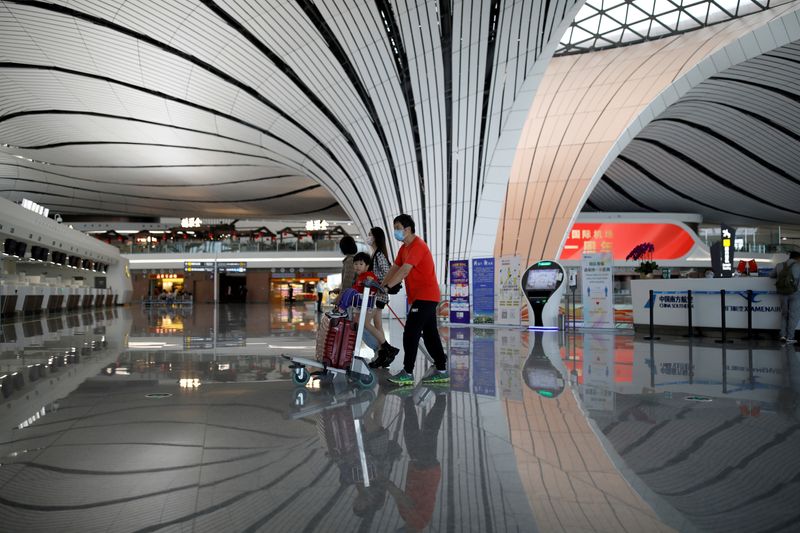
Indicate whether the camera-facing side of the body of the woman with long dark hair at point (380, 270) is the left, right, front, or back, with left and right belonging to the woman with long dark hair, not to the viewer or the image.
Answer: left

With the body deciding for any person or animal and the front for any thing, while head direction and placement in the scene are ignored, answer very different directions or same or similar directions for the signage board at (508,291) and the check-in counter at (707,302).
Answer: same or similar directions

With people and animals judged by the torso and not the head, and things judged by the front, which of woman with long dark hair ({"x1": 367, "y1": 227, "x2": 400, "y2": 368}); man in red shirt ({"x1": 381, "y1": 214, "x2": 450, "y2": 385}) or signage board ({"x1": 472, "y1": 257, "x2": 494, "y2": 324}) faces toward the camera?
the signage board

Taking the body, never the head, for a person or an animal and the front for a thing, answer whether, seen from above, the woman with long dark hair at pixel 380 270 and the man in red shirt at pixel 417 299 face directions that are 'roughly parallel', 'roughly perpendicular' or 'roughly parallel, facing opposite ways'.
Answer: roughly parallel

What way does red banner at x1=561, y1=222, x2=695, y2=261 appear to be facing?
toward the camera

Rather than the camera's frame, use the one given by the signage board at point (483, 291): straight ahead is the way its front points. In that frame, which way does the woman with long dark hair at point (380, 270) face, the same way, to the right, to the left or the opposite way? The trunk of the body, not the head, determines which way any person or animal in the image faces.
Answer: to the right

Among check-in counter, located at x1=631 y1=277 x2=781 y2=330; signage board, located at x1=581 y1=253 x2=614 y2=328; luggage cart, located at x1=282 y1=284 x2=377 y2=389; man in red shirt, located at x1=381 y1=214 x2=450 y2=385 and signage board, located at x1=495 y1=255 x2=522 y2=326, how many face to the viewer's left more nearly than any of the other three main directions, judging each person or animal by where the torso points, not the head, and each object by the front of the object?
2

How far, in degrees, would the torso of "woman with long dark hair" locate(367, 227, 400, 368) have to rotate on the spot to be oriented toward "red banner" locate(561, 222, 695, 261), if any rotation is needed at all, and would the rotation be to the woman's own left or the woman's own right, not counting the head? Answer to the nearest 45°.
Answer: approximately 135° to the woman's own right

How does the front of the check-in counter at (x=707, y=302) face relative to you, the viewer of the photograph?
facing the viewer

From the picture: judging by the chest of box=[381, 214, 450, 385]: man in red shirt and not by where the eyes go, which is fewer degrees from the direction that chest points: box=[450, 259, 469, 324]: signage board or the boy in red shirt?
the boy in red shirt

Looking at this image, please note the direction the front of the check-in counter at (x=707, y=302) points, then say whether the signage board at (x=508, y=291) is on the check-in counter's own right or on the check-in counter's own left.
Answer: on the check-in counter's own right

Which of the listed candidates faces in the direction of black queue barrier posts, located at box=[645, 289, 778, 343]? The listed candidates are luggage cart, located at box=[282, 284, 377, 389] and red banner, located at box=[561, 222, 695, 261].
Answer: the red banner

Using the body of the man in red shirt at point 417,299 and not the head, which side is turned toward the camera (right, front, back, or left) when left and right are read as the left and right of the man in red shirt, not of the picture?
left

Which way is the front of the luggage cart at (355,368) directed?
to the viewer's left

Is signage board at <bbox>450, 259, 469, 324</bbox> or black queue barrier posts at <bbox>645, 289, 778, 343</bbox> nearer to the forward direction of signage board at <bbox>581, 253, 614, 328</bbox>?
the black queue barrier posts

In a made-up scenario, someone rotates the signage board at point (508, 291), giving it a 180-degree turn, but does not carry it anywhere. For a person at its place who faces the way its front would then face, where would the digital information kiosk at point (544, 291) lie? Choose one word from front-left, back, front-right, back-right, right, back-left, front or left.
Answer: back-right

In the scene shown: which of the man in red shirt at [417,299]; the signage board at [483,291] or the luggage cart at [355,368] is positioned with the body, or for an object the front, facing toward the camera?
the signage board

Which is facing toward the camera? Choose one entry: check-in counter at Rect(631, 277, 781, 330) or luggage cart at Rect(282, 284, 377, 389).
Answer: the check-in counter

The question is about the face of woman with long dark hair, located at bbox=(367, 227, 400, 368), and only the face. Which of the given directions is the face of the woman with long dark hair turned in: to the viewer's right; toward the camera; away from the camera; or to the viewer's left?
to the viewer's left

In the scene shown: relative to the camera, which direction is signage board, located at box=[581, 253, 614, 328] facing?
toward the camera
